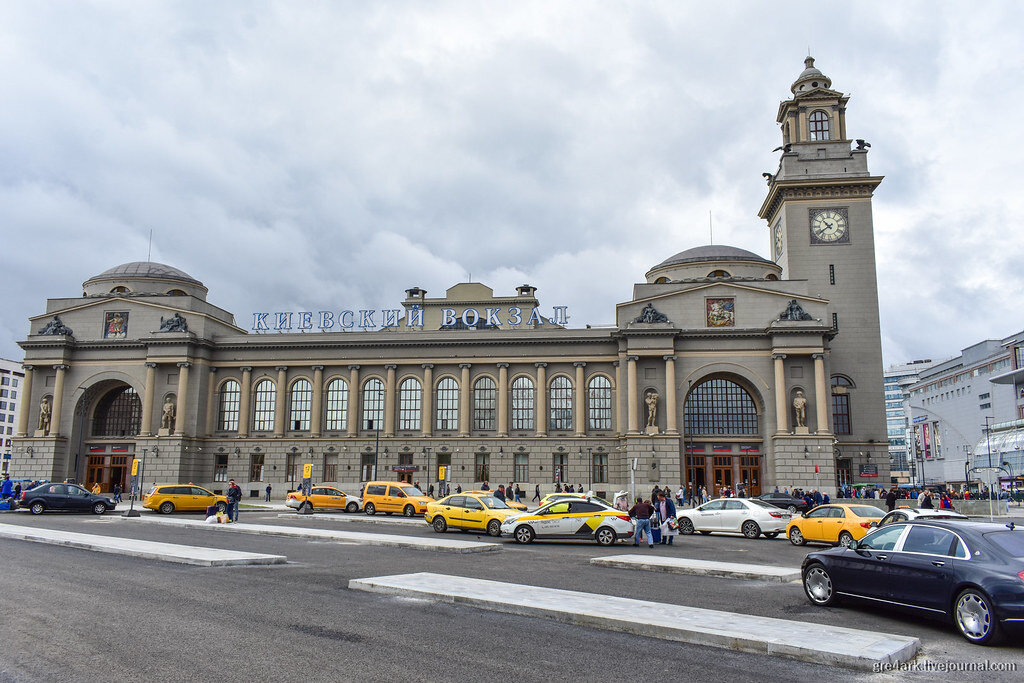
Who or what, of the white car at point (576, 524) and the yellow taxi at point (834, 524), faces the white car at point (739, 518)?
the yellow taxi

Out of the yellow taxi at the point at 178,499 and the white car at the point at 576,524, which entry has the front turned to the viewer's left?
the white car

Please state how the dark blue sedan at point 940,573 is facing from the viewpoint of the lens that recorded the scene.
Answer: facing away from the viewer and to the left of the viewer

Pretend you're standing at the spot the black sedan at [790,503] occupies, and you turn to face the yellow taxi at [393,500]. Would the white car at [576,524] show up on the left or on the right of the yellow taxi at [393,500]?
left

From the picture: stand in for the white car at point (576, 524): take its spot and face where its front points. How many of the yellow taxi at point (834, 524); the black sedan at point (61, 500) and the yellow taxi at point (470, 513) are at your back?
1

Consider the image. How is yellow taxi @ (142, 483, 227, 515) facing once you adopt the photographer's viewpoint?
facing to the right of the viewer

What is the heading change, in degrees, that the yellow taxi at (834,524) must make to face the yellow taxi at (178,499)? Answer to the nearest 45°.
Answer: approximately 45° to its left

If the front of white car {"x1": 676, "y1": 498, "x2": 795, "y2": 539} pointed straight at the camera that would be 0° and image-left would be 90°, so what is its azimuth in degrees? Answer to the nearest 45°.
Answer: approximately 135°

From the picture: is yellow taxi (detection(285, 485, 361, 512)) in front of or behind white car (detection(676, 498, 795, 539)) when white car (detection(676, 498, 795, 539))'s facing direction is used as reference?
in front

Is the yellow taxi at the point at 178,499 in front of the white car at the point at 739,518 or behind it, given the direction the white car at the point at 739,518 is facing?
in front
